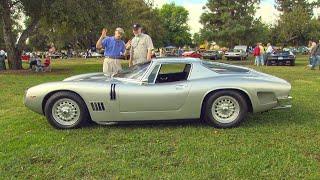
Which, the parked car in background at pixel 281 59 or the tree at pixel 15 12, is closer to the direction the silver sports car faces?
the tree

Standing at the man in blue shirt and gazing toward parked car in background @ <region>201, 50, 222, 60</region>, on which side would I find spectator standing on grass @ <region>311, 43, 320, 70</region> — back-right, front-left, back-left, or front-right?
front-right

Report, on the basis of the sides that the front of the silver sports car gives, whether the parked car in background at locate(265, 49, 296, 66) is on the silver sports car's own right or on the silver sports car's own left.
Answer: on the silver sports car's own right

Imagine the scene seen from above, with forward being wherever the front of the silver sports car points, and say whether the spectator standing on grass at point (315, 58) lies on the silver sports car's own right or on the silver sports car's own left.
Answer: on the silver sports car's own right

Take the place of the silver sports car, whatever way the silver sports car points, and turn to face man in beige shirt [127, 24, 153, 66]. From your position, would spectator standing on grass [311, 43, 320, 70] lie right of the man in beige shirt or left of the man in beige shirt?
right

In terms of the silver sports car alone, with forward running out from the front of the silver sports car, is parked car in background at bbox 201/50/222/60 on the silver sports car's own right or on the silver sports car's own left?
on the silver sports car's own right

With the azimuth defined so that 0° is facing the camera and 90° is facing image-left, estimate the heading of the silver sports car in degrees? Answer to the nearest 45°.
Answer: approximately 90°

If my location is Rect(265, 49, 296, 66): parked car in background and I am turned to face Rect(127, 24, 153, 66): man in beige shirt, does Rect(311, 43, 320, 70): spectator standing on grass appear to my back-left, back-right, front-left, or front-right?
front-left
